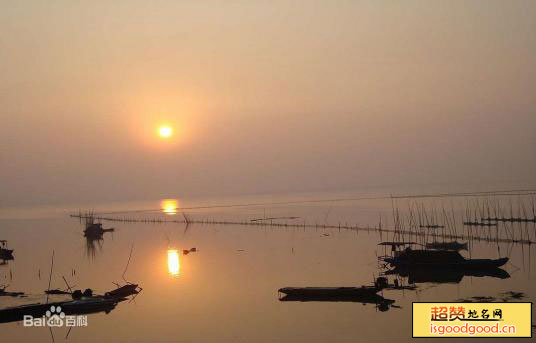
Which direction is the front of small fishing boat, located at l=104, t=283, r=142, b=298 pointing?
to the viewer's right

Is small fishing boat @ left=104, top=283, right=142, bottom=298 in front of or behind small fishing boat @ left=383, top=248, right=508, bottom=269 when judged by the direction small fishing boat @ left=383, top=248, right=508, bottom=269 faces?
behind

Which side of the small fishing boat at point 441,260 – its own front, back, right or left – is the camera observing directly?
right

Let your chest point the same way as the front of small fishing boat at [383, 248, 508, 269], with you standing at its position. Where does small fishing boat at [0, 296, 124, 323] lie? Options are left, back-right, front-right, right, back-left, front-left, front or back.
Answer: back-right

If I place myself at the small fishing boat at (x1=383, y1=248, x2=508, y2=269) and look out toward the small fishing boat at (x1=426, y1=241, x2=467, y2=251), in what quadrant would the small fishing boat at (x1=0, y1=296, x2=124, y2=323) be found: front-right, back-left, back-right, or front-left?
back-left

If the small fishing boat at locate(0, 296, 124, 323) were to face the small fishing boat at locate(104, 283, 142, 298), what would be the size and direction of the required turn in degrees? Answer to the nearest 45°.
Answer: approximately 45° to its left

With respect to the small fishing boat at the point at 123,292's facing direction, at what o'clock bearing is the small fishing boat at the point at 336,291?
the small fishing boat at the point at 336,291 is roughly at 1 o'clock from the small fishing boat at the point at 123,292.

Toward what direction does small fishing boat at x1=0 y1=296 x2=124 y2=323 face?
to the viewer's right
